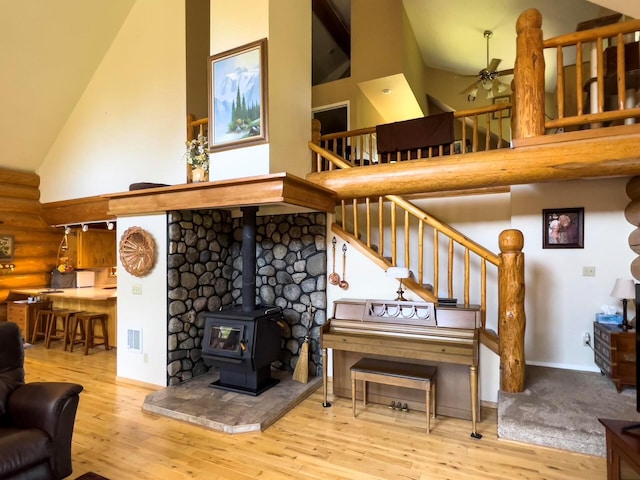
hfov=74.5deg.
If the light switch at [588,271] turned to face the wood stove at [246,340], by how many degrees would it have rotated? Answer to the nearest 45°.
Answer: approximately 45° to its right

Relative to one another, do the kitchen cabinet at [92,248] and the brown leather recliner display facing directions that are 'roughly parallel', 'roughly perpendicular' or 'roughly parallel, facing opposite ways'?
roughly perpendicular

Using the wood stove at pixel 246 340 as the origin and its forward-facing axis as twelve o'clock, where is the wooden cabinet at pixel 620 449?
The wooden cabinet is roughly at 9 o'clock from the wood stove.

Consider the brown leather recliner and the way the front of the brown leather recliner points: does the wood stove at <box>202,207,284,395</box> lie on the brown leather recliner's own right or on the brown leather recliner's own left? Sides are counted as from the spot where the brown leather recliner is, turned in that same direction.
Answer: on the brown leather recliner's own left

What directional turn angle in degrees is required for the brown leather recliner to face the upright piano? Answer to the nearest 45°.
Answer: approximately 45° to its left

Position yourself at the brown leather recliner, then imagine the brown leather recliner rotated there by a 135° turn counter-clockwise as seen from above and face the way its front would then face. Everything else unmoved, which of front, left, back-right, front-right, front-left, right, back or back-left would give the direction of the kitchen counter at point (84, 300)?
front

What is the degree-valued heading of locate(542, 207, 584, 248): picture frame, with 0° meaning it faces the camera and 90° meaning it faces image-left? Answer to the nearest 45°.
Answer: approximately 0°

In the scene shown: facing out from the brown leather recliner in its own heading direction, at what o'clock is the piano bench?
The piano bench is roughly at 11 o'clock from the brown leather recliner.

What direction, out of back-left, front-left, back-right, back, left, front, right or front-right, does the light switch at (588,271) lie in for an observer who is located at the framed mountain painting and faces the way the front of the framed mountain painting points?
back-left

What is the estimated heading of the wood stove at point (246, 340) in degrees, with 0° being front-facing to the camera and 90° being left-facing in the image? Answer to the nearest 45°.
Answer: approximately 45°

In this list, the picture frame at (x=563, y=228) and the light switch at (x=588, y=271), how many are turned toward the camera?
2

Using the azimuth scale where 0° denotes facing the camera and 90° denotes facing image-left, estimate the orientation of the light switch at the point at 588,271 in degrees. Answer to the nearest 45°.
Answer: approximately 0°
